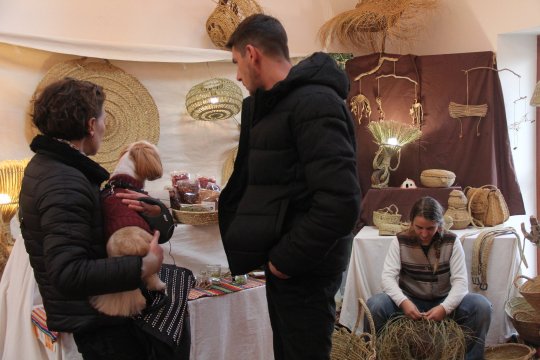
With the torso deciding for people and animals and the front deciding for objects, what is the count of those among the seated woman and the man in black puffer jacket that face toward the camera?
1

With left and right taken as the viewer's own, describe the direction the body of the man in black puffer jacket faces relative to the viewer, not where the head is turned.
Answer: facing to the left of the viewer

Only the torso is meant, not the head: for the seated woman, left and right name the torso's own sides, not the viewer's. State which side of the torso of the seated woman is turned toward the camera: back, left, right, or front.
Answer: front

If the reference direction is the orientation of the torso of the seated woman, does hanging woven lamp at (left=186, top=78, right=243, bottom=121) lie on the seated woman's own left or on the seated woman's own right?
on the seated woman's own right

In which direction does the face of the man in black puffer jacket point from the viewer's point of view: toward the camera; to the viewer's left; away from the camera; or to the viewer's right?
to the viewer's left

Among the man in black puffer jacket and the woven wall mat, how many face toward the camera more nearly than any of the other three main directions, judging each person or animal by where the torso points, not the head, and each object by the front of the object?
1

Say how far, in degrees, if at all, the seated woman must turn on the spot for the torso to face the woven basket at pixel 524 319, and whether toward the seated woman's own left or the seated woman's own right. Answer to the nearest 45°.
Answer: approximately 135° to the seated woman's own left

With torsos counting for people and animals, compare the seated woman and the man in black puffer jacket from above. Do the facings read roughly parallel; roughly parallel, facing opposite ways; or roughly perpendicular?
roughly perpendicular

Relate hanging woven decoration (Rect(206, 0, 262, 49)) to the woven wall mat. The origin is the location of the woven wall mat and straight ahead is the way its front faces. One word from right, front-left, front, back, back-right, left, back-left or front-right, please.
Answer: left

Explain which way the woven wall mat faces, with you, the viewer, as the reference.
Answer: facing the viewer

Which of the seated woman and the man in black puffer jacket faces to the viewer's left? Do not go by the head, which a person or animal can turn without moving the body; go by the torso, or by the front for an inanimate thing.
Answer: the man in black puffer jacket

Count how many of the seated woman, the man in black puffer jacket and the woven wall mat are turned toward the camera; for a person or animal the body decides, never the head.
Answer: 2
